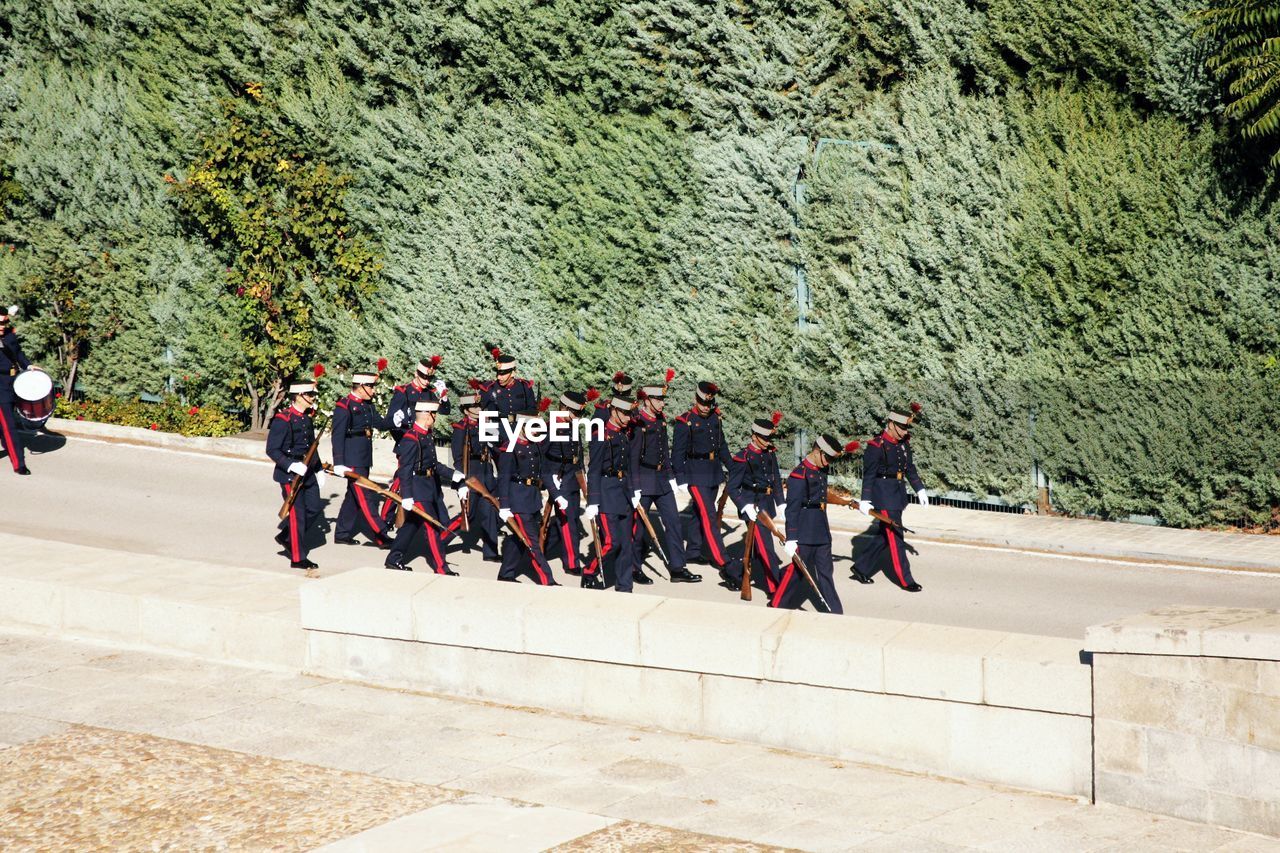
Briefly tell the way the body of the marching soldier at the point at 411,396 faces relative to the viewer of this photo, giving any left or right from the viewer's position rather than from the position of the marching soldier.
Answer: facing the viewer and to the right of the viewer

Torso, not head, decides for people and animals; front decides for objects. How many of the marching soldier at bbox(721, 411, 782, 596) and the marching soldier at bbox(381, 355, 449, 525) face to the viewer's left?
0

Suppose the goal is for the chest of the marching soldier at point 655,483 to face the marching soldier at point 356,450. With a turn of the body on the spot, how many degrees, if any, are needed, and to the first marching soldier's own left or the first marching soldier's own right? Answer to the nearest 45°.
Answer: approximately 135° to the first marching soldier's own right

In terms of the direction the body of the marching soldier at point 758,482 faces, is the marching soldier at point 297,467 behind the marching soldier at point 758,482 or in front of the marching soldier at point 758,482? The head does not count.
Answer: behind

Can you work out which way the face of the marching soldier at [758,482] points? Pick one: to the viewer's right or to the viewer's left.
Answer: to the viewer's right

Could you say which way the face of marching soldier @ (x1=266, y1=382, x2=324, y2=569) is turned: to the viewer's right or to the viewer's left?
to the viewer's right

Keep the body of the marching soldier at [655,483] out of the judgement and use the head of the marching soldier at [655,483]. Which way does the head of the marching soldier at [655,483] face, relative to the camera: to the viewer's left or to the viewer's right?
to the viewer's right

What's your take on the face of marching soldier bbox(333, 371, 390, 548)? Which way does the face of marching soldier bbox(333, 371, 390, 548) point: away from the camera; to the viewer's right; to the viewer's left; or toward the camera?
to the viewer's right

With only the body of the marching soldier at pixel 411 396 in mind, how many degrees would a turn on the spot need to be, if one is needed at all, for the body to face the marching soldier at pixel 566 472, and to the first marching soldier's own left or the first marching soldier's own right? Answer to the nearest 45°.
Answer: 0° — they already face them

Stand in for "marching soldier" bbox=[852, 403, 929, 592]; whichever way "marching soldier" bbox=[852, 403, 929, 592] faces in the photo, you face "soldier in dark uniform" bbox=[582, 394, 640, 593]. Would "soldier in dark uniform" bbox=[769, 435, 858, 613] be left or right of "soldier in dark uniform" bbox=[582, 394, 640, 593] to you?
left

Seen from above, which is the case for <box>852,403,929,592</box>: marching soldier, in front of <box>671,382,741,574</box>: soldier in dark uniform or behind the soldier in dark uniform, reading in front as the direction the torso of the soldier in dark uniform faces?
in front

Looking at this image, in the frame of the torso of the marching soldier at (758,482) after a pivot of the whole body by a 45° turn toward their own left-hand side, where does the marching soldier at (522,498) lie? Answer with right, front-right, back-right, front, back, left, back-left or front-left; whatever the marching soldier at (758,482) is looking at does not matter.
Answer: back
